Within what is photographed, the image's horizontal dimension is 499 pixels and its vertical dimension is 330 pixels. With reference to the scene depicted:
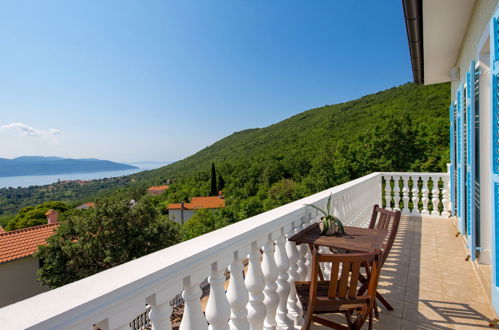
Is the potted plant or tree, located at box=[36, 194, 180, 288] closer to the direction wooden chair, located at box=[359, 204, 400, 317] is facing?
the potted plant

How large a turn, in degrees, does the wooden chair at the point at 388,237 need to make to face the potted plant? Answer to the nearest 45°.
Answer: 0° — it already faces it

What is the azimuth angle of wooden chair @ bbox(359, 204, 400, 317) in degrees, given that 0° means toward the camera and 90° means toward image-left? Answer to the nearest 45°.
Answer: approximately 45°

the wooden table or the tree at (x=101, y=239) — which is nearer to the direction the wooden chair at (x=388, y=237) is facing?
the wooden table

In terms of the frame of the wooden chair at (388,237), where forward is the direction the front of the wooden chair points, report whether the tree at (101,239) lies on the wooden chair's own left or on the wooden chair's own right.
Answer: on the wooden chair's own right

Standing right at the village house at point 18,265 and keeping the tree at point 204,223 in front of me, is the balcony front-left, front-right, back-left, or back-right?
back-right

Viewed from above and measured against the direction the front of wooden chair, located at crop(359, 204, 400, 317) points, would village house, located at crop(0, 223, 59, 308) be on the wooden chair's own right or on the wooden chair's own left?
on the wooden chair's own right
